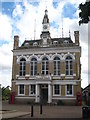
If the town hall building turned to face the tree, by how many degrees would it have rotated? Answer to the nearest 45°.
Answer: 0° — it already faces it

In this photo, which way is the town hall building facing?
toward the camera
